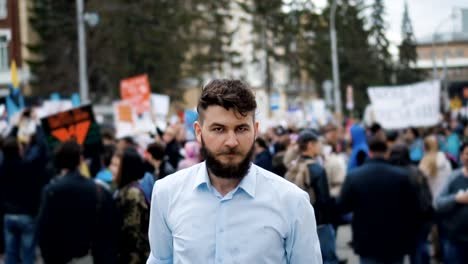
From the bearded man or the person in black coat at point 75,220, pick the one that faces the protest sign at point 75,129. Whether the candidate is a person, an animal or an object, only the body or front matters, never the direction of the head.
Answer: the person in black coat

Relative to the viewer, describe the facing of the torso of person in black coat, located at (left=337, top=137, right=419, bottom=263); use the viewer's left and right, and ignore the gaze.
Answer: facing away from the viewer

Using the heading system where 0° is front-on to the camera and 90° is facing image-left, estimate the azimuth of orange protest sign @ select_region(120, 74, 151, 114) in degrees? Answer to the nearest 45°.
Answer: approximately 0°

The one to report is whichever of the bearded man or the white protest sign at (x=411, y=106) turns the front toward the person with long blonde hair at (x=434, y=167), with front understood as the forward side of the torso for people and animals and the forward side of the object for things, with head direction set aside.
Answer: the white protest sign

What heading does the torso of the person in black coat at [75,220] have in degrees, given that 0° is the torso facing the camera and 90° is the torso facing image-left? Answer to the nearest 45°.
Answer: approximately 180°

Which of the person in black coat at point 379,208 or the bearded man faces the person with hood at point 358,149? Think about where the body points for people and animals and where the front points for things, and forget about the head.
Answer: the person in black coat

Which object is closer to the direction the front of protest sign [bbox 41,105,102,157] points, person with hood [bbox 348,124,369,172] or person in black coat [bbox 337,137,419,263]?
the person in black coat

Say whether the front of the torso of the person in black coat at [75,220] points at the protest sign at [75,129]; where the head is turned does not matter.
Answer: yes

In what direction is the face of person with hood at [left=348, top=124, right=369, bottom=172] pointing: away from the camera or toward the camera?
away from the camera

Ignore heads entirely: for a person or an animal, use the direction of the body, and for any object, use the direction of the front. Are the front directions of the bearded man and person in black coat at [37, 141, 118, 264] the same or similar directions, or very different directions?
very different directions
